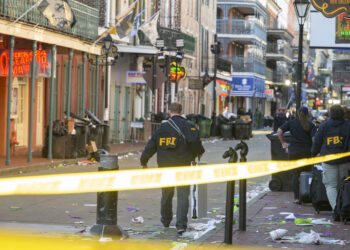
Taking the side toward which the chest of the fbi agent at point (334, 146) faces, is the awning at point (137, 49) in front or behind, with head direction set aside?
in front

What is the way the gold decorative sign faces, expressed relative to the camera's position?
facing the viewer

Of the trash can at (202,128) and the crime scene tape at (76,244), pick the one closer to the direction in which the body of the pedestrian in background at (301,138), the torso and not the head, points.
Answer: the trash can

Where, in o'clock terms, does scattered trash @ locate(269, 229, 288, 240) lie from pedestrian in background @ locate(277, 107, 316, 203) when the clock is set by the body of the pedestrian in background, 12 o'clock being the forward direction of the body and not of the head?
The scattered trash is roughly at 6 o'clock from the pedestrian in background.

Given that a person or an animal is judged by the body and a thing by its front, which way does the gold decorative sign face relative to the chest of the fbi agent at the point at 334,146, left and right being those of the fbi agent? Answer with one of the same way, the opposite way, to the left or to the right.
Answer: the opposite way

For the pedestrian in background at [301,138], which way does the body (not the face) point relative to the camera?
away from the camera

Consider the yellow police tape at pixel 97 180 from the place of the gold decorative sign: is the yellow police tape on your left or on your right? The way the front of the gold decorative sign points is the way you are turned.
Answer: on your right

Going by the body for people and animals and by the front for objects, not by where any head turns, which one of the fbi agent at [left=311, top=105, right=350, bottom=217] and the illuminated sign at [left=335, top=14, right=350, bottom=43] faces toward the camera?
the illuminated sign

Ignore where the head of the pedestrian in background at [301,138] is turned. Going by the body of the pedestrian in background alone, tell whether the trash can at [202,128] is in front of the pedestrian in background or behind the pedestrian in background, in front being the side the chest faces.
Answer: in front

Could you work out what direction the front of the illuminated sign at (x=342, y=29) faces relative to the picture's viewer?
facing the viewer

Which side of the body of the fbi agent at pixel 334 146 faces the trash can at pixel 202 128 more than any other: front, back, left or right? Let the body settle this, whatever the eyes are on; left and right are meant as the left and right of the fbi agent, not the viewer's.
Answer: front

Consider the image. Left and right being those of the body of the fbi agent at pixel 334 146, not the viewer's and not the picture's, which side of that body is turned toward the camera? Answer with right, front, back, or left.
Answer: back

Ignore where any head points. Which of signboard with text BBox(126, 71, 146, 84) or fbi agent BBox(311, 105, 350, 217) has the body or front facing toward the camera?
the signboard with text

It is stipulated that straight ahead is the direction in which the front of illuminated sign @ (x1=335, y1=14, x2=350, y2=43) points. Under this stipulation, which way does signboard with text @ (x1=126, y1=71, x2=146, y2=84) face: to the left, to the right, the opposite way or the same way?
the same way
